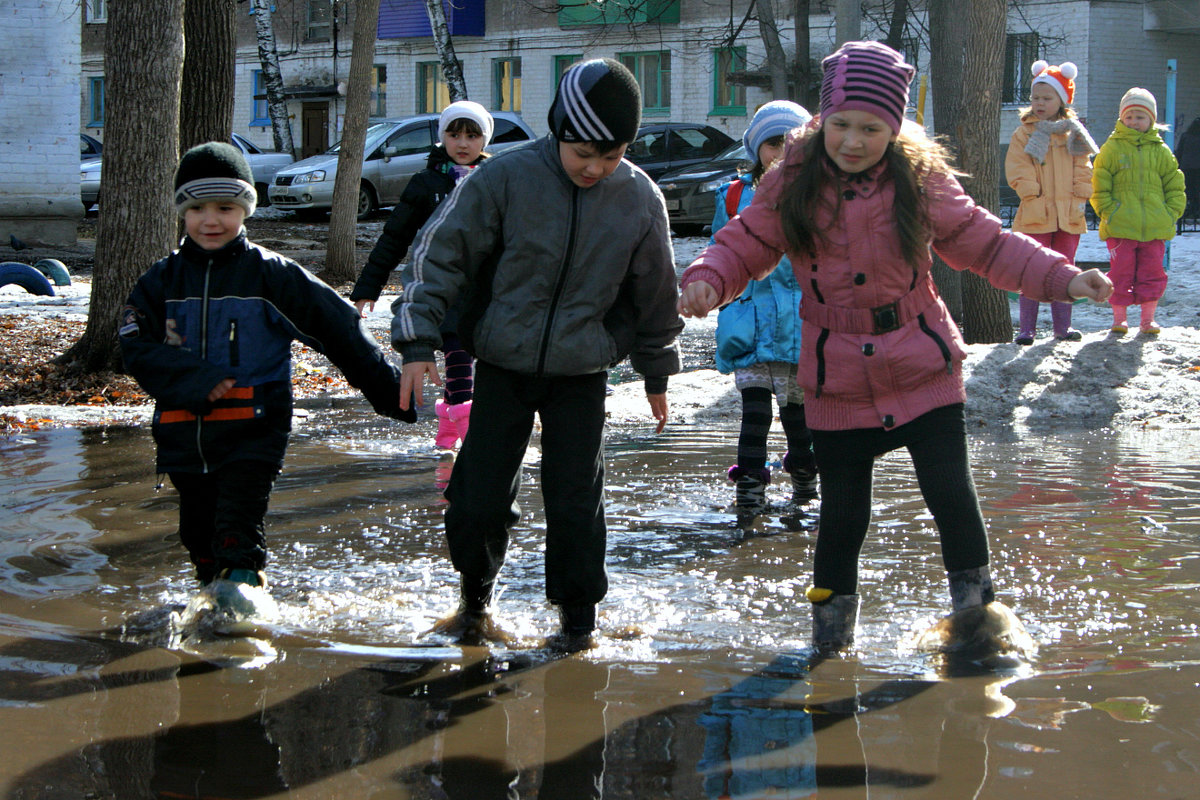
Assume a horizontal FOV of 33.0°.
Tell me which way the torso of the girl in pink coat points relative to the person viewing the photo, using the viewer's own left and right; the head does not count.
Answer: facing the viewer

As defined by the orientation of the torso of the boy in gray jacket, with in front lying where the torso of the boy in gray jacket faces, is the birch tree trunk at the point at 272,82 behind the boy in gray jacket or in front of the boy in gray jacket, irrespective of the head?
behind

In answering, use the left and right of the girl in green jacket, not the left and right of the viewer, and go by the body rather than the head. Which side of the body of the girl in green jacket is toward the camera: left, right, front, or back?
front

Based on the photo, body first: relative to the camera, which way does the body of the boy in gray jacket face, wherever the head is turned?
toward the camera

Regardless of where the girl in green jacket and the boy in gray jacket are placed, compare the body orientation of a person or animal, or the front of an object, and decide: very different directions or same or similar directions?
same or similar directions

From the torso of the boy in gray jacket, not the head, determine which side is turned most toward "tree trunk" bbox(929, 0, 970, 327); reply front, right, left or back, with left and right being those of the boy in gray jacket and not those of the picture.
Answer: back
